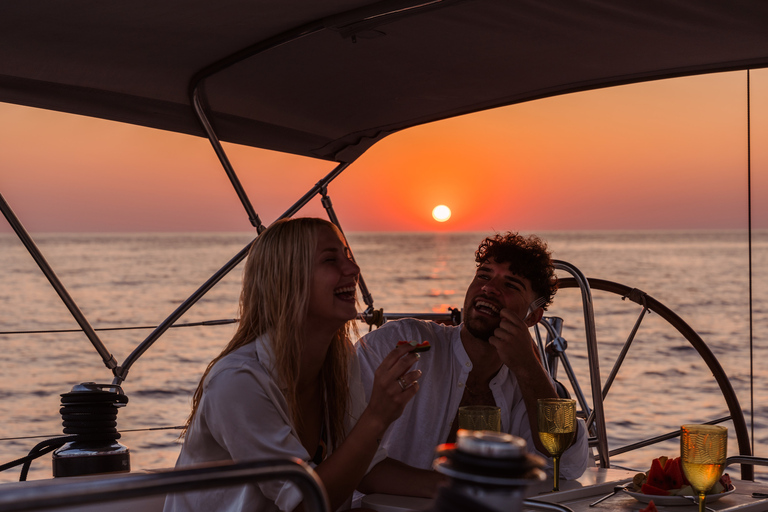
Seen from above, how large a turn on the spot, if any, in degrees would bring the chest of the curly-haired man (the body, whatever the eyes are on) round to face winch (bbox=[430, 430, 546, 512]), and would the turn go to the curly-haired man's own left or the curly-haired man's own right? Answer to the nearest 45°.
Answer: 0° — they already face it

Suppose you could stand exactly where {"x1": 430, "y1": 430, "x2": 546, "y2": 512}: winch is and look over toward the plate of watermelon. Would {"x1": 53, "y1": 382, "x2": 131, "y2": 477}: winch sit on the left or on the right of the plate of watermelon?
left

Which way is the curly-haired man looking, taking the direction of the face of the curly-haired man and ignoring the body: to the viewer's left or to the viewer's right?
to the viewer's left

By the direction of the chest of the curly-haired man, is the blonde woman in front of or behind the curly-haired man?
in front

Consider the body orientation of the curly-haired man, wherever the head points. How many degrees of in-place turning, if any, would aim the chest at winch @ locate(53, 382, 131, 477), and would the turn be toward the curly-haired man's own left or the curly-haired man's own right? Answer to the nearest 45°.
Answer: approximately 90° to the curly-haired man's own right

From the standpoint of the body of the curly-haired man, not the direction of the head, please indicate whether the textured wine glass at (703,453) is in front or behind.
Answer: in front

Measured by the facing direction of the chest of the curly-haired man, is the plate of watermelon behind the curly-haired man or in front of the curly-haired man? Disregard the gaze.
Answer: in front

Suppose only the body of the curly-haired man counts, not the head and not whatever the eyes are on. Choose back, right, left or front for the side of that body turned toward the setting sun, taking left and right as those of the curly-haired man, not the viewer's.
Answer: back

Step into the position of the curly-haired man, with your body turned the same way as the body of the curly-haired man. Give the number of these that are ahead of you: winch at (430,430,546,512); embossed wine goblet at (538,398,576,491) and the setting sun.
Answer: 2
